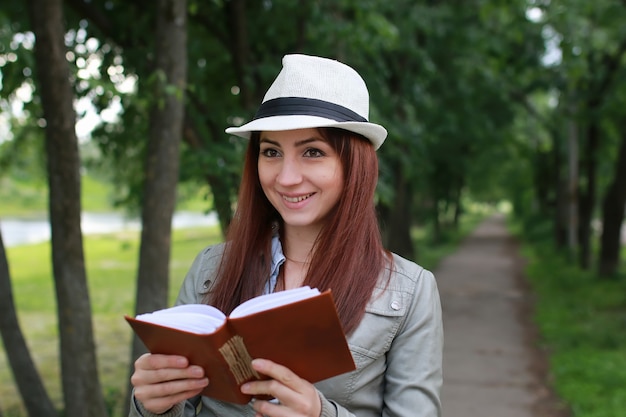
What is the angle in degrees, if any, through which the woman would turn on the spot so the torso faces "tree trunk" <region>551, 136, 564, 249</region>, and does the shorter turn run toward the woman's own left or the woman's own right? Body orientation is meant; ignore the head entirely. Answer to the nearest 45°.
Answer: approximately 180°

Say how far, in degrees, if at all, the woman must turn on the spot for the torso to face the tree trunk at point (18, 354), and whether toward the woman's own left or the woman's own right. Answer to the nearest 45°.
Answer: approximately 90° to the woman's own right

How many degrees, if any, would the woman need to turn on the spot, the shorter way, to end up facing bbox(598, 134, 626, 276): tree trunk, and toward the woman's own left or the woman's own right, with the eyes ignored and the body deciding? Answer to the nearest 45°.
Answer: approximately 180°

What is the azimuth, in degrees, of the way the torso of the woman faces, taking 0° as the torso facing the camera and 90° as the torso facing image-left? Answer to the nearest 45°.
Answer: approximately 45°

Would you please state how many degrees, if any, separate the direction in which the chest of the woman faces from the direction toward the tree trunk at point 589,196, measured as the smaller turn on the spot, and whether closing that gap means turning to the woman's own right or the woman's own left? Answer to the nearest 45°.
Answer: approximately 180°
